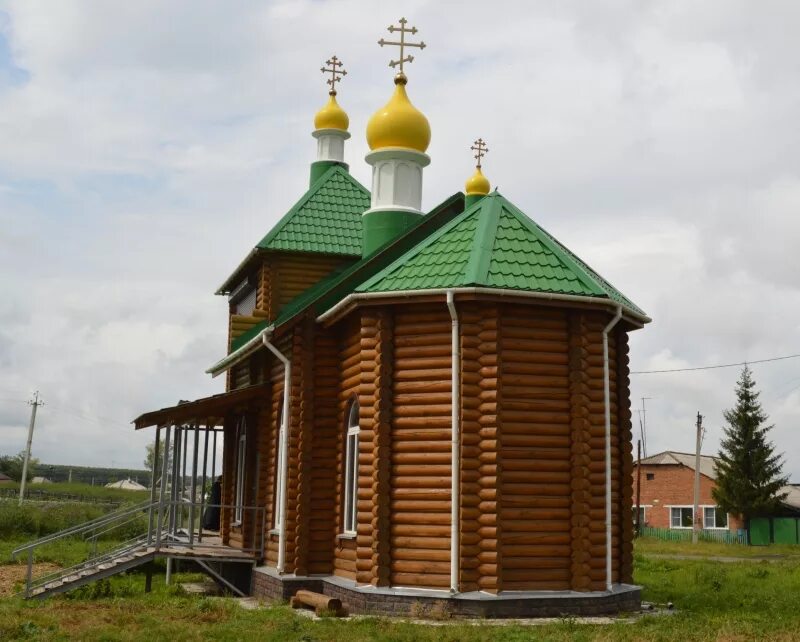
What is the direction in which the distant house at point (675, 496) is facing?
toward the camera

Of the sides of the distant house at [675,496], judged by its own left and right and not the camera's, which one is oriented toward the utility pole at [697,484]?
front

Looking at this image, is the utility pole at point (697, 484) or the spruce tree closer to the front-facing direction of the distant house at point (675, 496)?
the utility pole

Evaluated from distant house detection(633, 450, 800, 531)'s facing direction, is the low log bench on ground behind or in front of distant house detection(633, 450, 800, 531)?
in front

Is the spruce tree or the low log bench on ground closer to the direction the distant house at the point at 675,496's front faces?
the low log bench on ground

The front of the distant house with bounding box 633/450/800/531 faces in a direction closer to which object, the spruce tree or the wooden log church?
the wooden log church

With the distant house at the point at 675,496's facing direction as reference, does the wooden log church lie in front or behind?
in front
